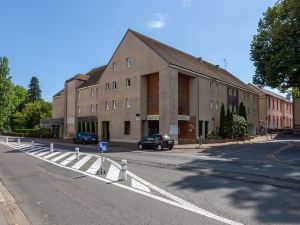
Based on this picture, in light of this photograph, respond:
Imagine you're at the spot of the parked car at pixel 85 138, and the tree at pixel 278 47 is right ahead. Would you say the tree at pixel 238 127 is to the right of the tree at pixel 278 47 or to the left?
left

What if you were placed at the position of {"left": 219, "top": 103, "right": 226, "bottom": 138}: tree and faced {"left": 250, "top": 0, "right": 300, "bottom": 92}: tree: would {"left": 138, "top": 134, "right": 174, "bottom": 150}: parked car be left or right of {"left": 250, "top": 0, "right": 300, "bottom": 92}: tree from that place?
right

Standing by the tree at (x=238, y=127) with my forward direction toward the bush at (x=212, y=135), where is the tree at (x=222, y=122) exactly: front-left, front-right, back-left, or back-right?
front-right
